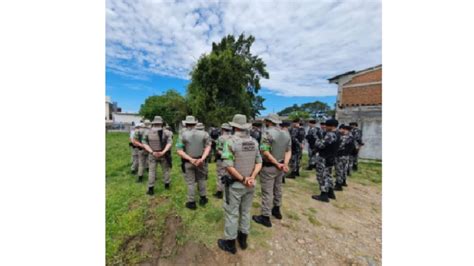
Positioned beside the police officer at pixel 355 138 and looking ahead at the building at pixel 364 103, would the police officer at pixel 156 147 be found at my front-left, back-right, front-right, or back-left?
back-left

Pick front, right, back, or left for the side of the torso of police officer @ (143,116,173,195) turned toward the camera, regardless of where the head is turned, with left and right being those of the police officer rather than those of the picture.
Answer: back

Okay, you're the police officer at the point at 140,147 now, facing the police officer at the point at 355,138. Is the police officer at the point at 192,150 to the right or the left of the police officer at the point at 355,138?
right

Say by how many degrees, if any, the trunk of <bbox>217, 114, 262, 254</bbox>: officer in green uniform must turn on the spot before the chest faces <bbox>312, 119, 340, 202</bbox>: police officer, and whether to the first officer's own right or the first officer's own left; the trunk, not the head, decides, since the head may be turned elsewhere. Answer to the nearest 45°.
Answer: approximately 90° to the first officer's own right

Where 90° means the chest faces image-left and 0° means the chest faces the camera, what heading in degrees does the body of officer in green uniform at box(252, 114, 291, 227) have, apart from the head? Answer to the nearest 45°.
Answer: approximately 135°

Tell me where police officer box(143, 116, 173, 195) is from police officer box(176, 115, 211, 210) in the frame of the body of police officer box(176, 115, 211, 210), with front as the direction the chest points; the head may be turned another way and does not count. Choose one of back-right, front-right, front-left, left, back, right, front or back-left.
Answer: front-left

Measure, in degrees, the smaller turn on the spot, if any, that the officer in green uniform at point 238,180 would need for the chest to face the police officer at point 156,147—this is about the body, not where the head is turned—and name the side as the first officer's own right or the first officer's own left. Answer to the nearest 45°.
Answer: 0° — they already face them

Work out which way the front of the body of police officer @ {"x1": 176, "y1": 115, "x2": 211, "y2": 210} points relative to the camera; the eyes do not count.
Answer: away from the camera

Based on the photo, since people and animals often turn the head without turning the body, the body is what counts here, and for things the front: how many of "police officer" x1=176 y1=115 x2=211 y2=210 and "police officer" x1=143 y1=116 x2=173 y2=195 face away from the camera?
2

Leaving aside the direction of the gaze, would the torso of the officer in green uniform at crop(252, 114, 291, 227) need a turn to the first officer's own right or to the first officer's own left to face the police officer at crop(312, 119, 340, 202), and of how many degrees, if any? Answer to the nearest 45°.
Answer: approximately 90° to the first officer's own right

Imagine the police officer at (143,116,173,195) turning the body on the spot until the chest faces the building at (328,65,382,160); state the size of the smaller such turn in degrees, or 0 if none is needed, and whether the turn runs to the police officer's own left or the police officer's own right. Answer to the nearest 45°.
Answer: approximately 90° to the police officer's own right

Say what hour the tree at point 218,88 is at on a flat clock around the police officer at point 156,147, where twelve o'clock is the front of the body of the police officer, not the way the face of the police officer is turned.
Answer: The tree is roughly at 1 o'clock from the police officer.

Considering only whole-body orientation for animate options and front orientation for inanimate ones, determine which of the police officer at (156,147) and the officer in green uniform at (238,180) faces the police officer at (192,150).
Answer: the officer in green uniform

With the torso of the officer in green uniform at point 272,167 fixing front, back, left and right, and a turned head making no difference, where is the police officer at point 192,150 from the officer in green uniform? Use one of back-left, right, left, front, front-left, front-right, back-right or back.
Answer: front-left

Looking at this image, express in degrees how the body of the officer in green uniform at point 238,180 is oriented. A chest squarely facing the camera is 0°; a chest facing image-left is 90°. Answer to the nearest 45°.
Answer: approximately 135°
